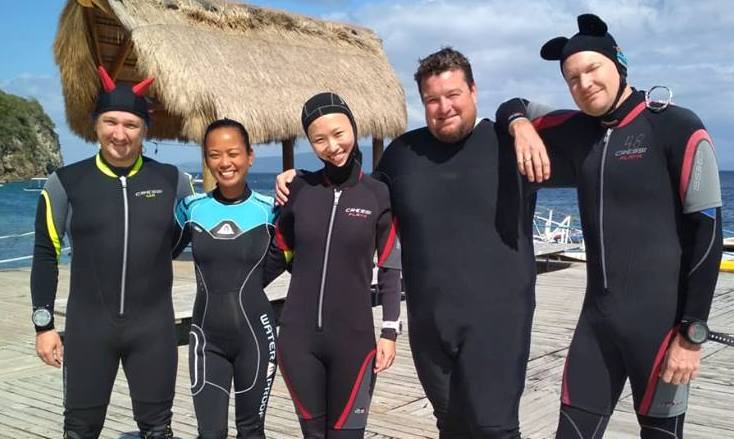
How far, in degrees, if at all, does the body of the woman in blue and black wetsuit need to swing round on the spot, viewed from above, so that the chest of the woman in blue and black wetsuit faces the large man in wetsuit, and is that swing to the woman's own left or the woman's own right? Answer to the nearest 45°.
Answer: approximately 45° to the woman's own left

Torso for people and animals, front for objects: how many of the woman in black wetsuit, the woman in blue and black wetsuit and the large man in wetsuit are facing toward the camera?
3

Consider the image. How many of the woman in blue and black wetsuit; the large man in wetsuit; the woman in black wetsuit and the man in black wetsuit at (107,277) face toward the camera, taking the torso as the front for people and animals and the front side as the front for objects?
4

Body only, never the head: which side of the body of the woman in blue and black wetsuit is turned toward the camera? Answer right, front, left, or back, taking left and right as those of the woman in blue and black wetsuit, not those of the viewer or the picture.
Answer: front

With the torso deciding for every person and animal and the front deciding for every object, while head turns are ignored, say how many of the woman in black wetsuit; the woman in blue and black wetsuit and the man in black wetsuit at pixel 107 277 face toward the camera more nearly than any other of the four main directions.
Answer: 3

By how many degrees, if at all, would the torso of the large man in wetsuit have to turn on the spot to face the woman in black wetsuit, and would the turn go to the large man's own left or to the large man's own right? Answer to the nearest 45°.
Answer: approximately 90° to the large man's own right

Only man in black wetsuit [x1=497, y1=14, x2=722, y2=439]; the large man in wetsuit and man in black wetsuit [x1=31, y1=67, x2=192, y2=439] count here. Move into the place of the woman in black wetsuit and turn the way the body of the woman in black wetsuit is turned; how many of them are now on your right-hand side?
1

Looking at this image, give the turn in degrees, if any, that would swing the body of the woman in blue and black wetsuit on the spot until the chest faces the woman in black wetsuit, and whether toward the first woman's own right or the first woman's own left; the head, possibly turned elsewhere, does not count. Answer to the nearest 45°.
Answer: approximately 45° to the first woman's own left

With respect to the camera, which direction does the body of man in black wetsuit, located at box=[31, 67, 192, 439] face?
toward the camera

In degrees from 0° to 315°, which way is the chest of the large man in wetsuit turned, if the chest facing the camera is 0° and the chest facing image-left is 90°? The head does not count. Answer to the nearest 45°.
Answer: approximately 0°

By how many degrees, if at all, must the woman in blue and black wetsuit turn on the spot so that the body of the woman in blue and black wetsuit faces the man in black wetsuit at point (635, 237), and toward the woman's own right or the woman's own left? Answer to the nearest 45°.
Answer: approximately 45° to the woman's own left

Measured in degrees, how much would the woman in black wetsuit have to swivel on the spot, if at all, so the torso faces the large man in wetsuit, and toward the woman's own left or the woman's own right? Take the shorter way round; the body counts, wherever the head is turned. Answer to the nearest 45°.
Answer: approximately 90° to the woman's own left
